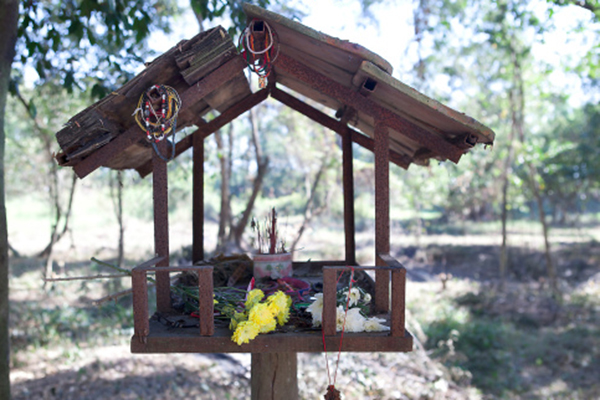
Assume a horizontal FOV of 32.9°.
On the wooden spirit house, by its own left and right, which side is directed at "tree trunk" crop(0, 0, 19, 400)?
right

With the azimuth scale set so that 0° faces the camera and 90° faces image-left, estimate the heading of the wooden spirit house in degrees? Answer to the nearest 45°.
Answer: approximately 0°
